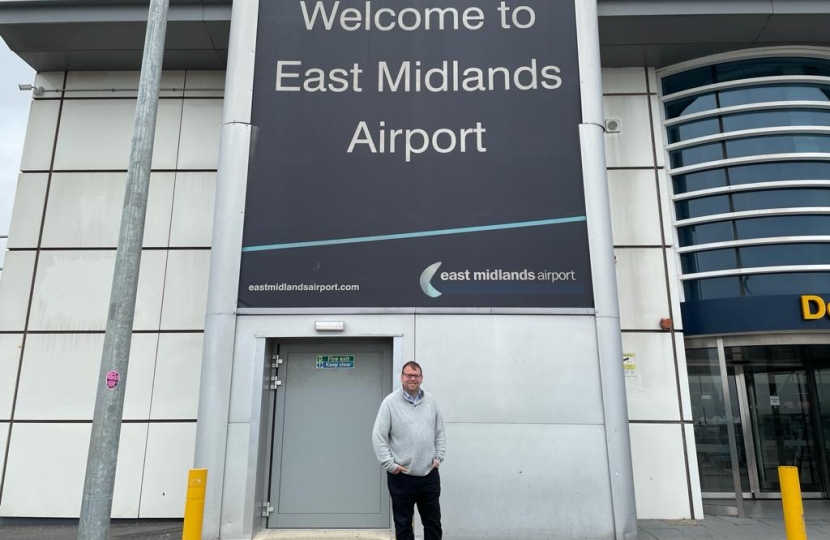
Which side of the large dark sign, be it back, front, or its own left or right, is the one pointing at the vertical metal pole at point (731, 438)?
left

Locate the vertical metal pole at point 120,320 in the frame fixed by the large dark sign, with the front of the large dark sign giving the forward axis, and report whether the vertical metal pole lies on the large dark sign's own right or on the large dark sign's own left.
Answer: on the large dark sign's own right

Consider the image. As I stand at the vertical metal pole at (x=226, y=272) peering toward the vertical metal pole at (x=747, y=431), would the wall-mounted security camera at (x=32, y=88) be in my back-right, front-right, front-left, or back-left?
back-left

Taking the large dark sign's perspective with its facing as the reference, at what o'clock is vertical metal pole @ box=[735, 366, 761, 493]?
The vertical metal pole is roughly at 8 o'clock from the large dark sign.

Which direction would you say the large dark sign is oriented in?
toward the camera

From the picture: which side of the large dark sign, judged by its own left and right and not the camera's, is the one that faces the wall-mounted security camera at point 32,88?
right
